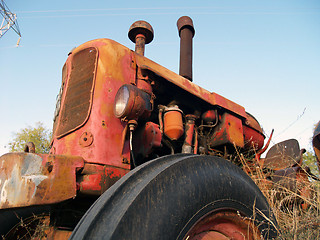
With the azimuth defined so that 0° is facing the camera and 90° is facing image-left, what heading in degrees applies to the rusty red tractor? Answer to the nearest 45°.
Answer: approximately 45°
